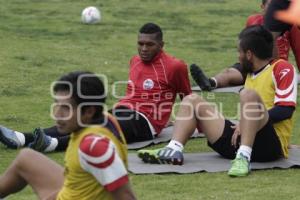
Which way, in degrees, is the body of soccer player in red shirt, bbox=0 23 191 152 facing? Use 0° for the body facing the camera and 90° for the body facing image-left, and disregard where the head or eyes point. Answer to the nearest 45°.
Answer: approximately 45°

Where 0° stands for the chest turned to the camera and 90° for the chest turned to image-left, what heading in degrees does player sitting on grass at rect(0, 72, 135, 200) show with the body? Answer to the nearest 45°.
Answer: approximately 90°

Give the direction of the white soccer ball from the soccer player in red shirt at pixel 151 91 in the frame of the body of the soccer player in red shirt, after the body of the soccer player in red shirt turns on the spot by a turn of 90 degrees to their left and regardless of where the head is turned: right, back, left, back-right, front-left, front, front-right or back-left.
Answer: back-left

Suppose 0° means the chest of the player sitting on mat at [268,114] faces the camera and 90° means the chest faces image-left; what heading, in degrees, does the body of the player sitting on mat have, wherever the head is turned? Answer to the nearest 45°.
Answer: approximately 45°
